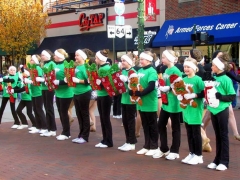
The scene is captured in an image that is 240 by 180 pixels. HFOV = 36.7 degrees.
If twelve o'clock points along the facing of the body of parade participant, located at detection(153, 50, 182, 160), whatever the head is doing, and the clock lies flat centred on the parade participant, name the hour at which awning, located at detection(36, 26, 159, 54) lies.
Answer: The awning is roughly at 4 o'clock from the parade participant.

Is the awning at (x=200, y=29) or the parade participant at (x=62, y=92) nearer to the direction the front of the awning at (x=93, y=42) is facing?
the parade participant

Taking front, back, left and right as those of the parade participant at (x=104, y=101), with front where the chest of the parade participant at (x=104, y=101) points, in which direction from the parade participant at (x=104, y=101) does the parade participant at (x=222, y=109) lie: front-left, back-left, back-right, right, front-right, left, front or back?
back-left

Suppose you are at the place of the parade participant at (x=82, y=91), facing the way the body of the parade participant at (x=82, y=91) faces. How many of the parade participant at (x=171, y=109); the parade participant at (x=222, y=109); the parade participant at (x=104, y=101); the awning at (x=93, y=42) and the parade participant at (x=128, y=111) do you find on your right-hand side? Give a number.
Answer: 1

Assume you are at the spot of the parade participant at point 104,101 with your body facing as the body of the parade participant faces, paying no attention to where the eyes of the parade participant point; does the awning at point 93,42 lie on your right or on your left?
on your right

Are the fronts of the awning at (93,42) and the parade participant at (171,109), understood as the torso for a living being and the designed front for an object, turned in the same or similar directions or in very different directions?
same or similar directions

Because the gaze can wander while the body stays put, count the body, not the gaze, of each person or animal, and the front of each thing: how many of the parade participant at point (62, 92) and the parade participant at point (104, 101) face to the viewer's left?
2

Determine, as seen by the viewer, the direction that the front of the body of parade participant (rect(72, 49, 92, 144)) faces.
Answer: to the viewer's left

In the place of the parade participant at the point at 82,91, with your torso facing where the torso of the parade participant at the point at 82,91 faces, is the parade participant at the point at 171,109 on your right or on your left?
on your left

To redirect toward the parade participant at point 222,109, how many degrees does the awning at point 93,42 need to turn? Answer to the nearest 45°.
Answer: approximately 45° to its left

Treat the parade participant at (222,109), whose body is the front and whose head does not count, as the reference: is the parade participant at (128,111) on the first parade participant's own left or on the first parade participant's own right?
on the first parade participant's own right

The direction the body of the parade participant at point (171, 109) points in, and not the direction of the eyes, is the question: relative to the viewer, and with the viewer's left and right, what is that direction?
facing the viewer and to the left of the viewer
